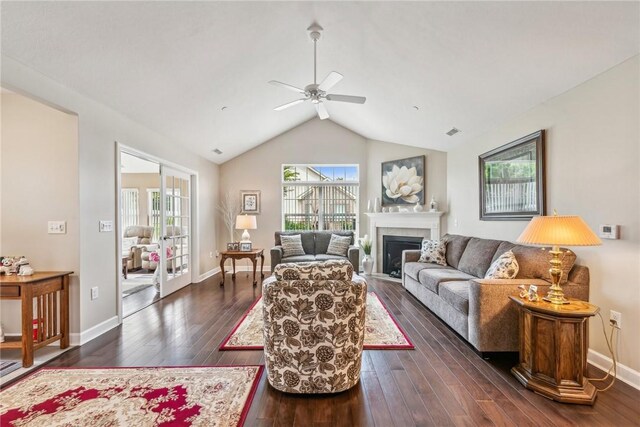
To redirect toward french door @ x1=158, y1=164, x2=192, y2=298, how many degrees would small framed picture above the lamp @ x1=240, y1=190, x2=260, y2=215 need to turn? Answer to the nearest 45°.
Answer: approximately 45° to its right

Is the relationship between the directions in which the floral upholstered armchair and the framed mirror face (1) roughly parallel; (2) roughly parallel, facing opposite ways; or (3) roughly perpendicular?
roughly perpendicular

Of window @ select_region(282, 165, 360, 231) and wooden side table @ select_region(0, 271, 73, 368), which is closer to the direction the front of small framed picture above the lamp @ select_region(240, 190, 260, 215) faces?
the wooden side table

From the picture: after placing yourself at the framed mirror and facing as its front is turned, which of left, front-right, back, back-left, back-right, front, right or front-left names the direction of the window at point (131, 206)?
front-right

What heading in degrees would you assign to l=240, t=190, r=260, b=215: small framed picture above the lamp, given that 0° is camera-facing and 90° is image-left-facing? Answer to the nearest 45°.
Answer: approximately 0°

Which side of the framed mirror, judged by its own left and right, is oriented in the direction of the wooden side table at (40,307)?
front

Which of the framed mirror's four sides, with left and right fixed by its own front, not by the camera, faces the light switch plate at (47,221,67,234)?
front

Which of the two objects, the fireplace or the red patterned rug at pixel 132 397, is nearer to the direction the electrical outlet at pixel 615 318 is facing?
the red patterned rug

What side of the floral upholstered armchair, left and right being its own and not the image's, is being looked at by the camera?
back

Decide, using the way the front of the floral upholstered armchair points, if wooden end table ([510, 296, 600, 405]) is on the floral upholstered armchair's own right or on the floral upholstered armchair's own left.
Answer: on the floral upholstered armchair's own right

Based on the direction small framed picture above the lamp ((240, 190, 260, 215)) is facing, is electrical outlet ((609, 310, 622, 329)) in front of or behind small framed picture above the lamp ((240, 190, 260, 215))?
in front

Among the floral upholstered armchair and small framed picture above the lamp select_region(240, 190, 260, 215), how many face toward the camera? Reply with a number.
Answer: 1
